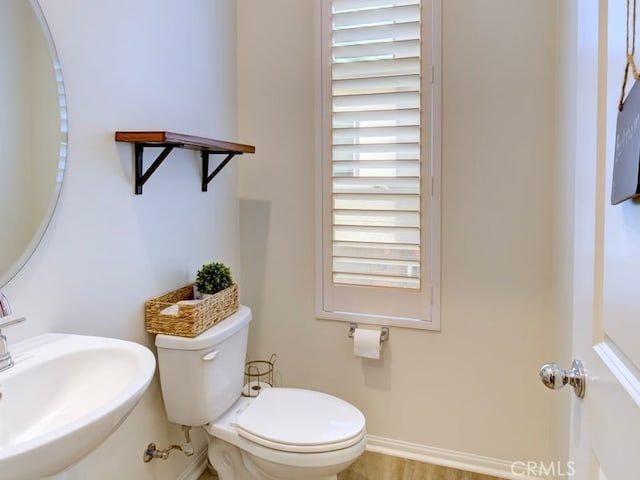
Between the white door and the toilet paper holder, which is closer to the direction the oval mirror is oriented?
the white door

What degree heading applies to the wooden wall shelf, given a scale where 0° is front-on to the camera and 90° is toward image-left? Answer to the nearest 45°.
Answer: approximately 315°

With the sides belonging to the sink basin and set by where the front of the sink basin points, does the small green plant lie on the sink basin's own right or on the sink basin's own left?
on the sink basin's own left

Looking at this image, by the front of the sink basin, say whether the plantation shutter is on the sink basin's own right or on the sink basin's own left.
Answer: on the sink basin's own left
